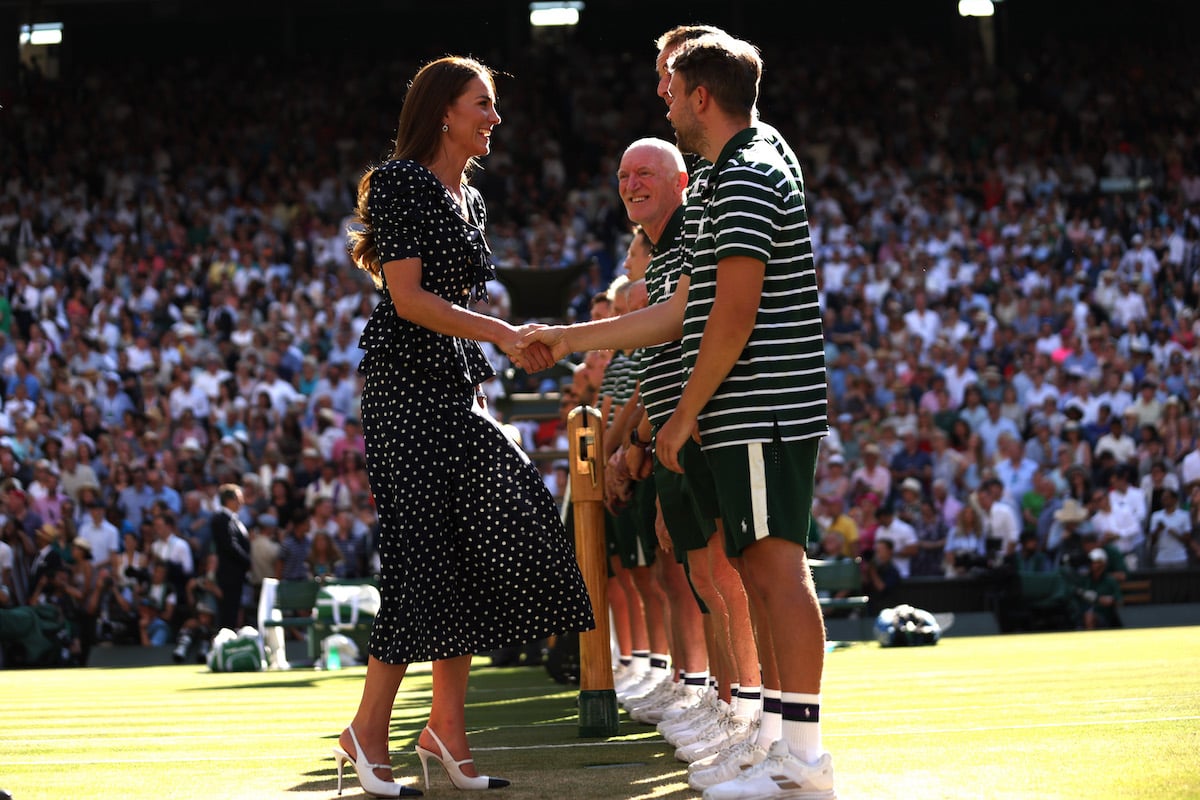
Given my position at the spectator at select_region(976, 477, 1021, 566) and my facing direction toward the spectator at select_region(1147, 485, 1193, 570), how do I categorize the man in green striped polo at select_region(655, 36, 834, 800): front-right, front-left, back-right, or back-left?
back-right

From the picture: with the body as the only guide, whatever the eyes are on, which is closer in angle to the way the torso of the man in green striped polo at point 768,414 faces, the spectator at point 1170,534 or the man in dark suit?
the man in dark suit

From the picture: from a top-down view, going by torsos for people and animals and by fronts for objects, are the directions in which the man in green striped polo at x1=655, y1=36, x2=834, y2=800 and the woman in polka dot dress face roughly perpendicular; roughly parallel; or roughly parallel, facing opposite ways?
roughly parallel, facing opposite ways

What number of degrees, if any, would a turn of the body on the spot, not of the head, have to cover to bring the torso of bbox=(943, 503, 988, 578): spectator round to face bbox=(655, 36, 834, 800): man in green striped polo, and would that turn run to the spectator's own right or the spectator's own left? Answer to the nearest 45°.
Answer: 0° — they already face them

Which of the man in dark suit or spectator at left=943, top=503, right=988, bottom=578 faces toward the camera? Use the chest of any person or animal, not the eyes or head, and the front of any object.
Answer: the spectator

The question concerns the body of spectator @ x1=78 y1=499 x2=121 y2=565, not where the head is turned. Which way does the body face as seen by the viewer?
toward the camera

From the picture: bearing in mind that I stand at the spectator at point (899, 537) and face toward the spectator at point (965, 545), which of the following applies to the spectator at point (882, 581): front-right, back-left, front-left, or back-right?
back-right

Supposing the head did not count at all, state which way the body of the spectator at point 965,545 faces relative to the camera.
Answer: toward the camera

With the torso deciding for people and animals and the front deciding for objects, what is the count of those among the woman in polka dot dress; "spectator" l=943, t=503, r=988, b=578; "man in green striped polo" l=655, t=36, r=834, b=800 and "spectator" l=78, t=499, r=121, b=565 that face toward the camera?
2

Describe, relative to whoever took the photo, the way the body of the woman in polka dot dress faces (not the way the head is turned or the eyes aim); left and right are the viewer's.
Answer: facing to the right of the viewer

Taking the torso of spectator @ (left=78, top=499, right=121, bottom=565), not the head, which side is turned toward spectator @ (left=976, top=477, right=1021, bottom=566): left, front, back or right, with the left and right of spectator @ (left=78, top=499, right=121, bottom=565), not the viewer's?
left

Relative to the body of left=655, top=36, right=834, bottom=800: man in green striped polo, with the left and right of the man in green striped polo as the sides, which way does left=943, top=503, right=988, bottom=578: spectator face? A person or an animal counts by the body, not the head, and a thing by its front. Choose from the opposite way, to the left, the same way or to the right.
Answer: to the left

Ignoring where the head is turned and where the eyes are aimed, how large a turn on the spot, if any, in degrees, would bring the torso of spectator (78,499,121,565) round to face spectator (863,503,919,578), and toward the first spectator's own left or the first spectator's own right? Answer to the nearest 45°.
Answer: approximately 90° to the first spectator's own left

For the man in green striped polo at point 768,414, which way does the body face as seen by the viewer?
to the viewer's left
